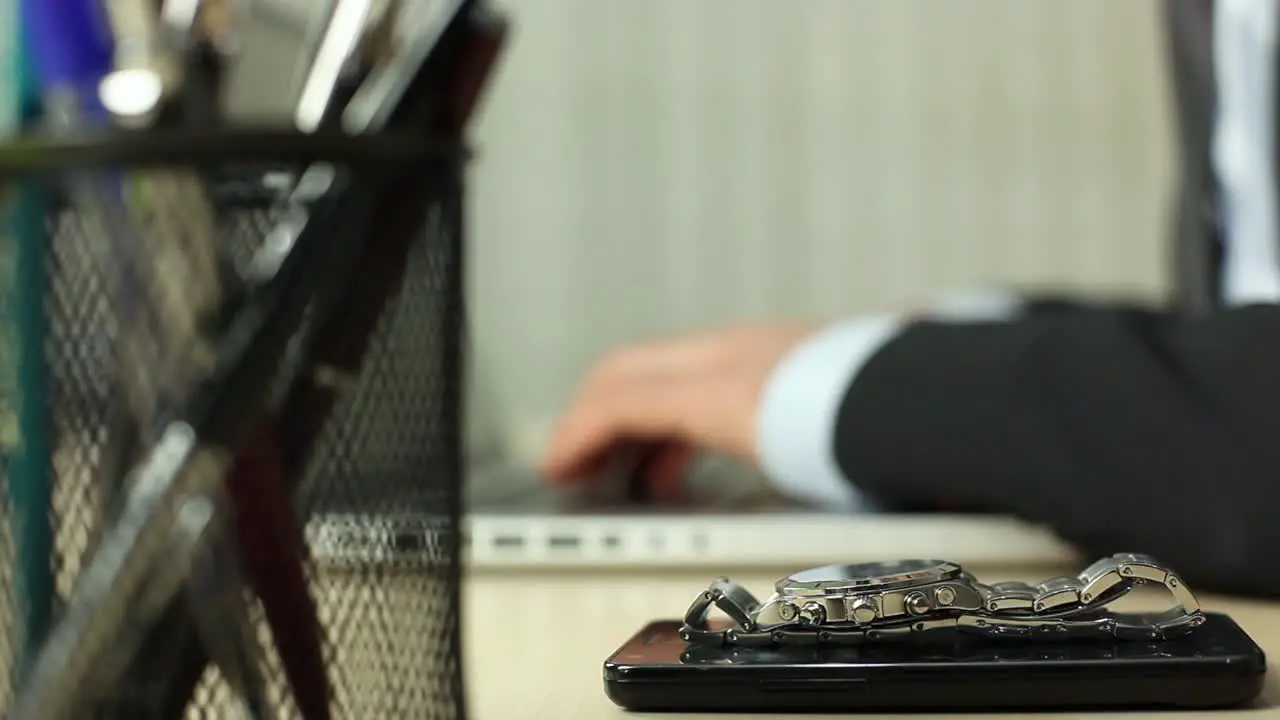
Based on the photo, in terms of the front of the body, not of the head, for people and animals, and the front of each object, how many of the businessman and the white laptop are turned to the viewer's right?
1

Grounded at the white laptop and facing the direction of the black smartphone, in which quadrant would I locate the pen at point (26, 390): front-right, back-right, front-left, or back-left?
front-right

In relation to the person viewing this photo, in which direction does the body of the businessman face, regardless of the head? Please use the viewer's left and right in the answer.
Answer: facing the viewer and to the left of the viewer

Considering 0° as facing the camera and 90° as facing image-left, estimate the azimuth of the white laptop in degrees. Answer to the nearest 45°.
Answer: approximately 270°
